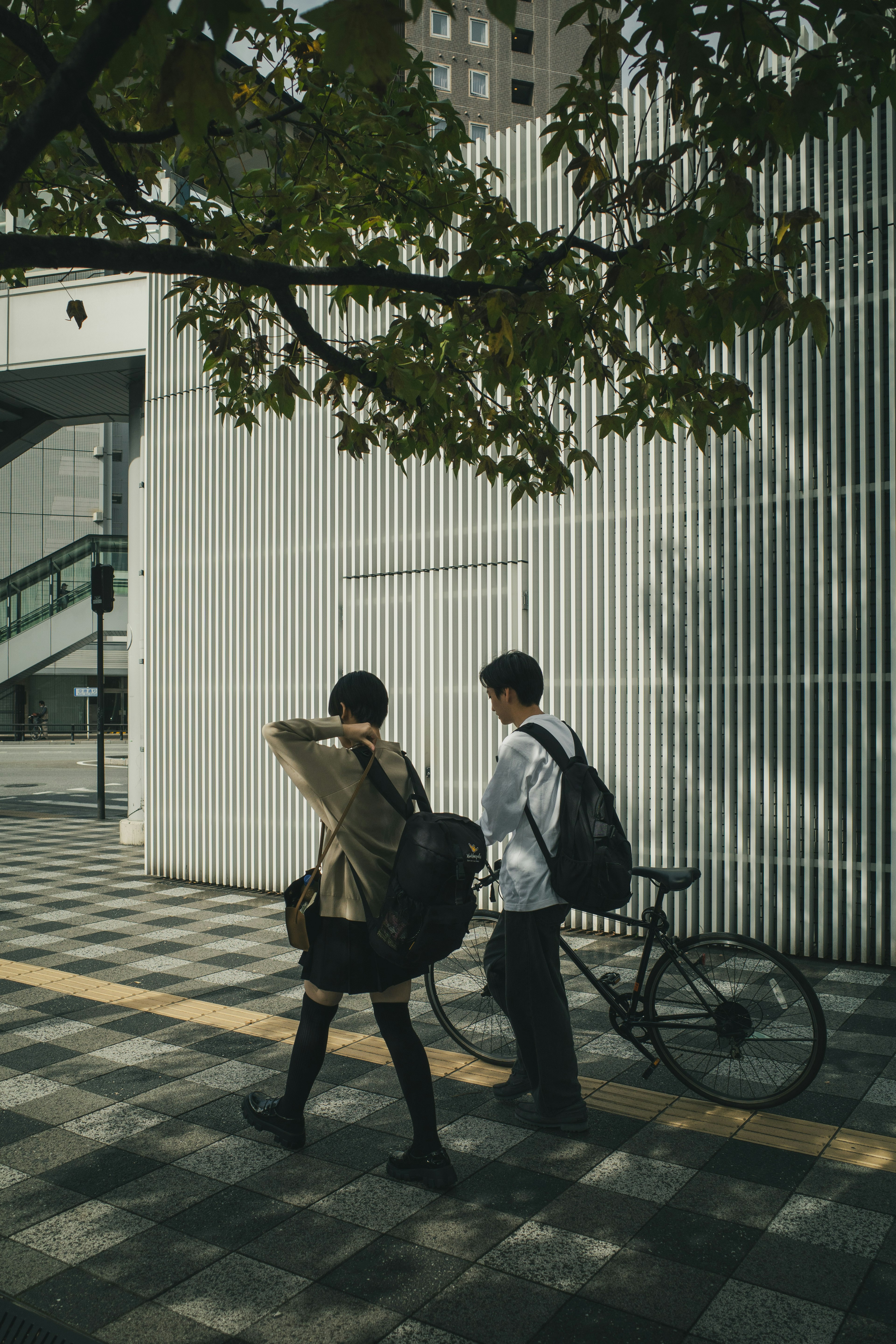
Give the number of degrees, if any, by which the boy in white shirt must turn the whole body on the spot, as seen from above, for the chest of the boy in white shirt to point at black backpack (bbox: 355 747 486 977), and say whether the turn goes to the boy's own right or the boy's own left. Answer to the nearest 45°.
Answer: approximately 45° to the boy's own left

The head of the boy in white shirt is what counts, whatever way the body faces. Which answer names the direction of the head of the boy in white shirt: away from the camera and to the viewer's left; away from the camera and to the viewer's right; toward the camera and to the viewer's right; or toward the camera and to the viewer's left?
away from the camera and to the viewer's left

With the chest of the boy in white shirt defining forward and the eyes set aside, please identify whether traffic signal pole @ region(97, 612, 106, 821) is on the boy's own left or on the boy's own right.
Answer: on the boy's own right

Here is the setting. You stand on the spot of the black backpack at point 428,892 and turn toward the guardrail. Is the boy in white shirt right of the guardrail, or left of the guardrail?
right

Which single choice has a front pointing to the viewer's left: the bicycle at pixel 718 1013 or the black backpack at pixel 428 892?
the bicycle

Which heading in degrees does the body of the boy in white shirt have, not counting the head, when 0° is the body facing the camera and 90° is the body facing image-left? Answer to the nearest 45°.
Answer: approximately 90°

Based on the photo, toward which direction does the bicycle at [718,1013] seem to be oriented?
to the viewer's left
